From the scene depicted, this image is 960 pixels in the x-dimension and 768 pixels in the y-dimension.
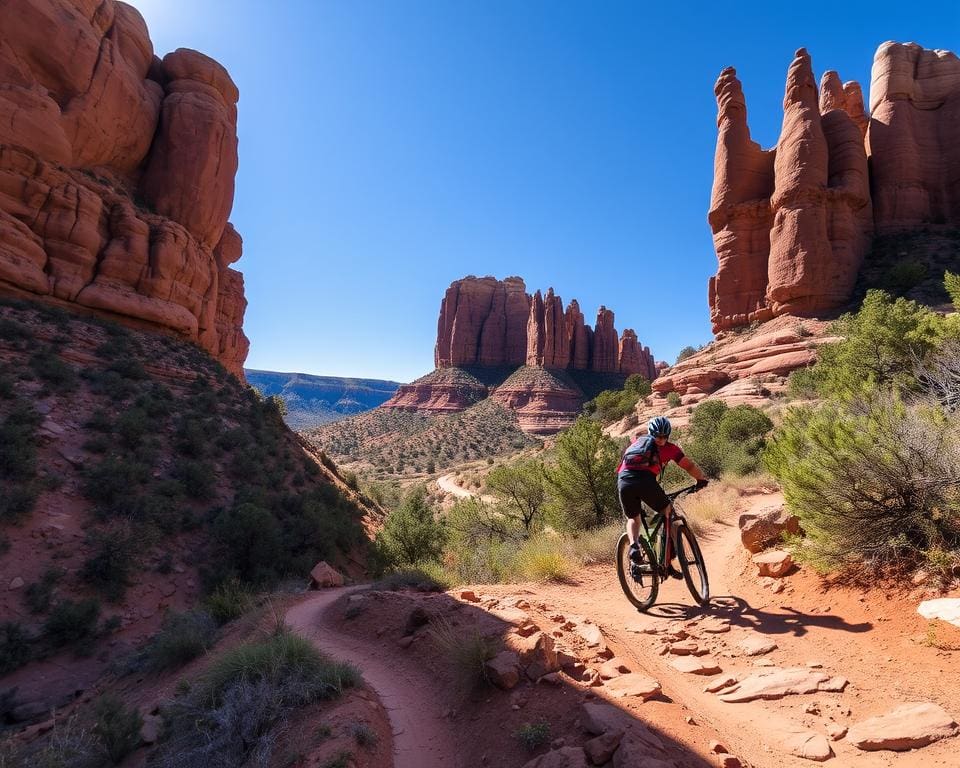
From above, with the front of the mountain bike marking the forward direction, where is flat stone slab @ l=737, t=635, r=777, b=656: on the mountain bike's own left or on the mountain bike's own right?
on the mountain bike's own right

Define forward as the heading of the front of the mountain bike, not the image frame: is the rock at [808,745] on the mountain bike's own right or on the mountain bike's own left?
on the mountain bike's own right

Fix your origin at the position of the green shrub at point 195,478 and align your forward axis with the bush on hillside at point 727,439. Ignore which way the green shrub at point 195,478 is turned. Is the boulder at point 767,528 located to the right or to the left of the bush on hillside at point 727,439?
right

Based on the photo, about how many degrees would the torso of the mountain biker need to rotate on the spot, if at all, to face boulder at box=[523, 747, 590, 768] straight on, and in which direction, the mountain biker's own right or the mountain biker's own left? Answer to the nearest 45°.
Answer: approximately 135° to the mountain biker's own right

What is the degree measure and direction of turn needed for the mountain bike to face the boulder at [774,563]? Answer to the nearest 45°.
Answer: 0° — it already faces it

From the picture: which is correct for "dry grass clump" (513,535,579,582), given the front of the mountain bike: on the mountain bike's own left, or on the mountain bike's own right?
on the mountain bike's own left

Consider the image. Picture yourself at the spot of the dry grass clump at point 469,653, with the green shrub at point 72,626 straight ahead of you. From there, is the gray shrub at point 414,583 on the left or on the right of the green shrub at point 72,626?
right

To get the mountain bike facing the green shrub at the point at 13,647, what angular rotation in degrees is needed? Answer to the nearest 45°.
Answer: approximately 135° to its left

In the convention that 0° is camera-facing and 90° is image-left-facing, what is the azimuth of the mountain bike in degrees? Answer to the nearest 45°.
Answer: approximately 225°

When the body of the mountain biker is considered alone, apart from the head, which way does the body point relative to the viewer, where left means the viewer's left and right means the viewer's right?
facing away from the viewer and to the right of the viewer
